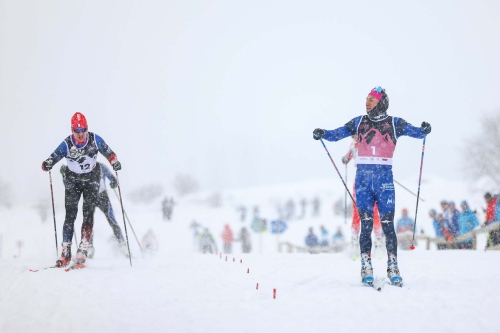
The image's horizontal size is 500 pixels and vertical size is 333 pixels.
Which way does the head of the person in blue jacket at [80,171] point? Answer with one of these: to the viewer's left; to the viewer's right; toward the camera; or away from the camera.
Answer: toward the camera

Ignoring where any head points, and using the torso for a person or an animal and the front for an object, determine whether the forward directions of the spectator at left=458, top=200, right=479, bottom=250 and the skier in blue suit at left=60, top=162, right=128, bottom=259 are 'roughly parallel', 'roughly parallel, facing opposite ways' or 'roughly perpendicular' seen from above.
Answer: roughly perpendicular

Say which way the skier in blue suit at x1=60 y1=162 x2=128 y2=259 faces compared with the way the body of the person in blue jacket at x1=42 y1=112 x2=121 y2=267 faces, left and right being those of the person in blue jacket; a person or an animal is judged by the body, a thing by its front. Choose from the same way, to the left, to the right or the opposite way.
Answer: the same way

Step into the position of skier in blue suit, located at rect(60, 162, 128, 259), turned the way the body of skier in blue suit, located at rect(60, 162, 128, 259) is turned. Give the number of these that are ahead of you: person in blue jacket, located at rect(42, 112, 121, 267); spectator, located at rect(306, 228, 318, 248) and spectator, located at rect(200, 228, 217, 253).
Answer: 1

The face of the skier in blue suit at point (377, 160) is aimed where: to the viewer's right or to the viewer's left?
to the viewer's left

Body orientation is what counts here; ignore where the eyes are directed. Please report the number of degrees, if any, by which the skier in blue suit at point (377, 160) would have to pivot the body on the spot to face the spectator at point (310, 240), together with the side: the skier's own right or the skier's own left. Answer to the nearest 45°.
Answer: approximately 180°

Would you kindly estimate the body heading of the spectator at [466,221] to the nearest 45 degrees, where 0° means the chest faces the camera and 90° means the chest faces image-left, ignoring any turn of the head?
approximately 45°

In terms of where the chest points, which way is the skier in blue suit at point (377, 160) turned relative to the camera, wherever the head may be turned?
toward the camera

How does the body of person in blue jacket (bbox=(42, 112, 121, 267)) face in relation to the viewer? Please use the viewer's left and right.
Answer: facing the viewer

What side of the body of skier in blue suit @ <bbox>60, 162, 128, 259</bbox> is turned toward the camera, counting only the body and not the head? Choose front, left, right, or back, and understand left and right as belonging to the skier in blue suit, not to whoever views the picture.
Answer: front

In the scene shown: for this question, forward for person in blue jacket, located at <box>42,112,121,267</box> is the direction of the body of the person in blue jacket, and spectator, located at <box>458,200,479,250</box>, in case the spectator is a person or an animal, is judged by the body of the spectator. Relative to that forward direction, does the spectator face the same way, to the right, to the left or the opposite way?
to the right

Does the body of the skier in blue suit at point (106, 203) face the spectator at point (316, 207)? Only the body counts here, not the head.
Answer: no
